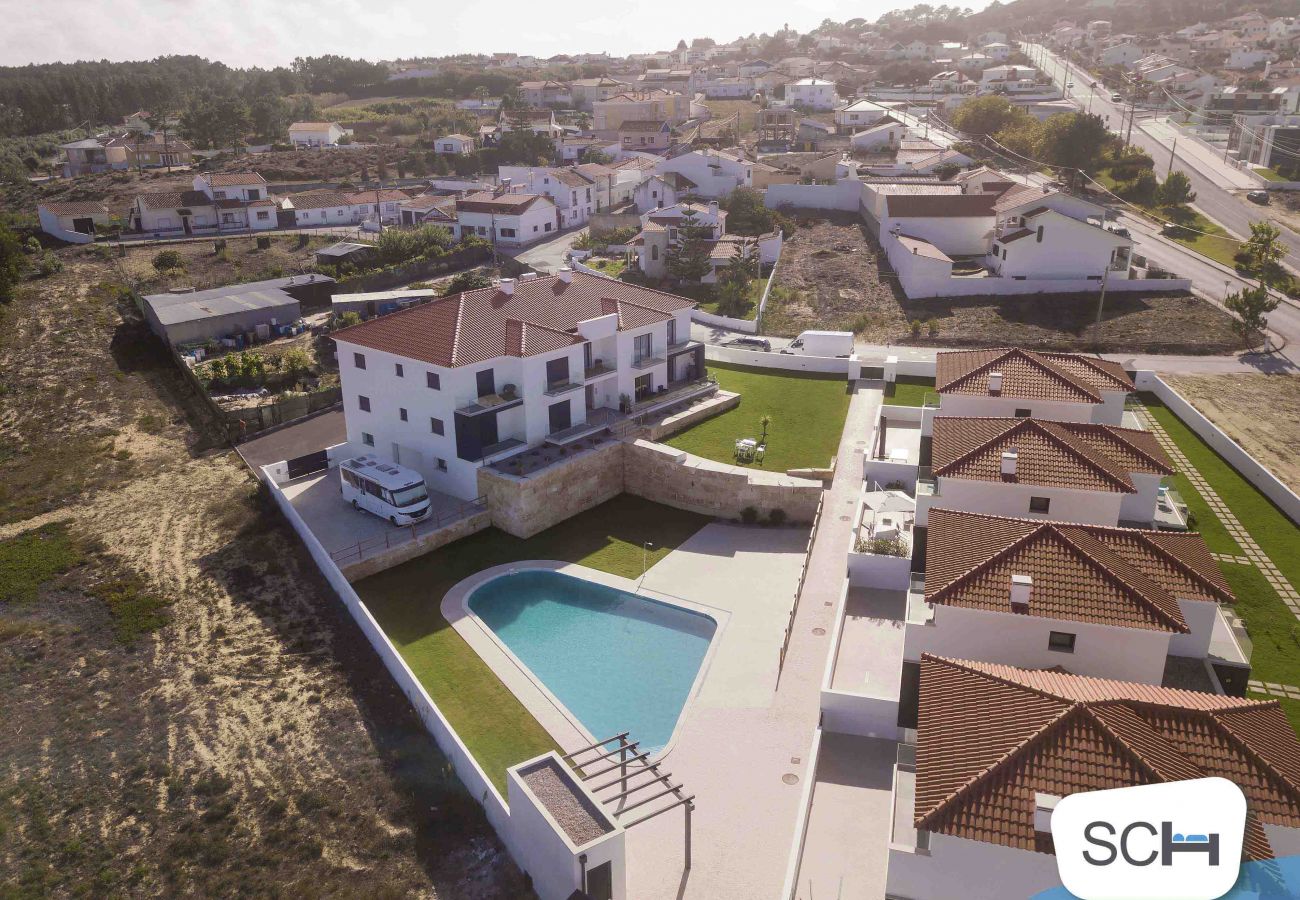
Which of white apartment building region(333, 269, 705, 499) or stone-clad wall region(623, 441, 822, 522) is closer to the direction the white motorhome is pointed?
the stone-clad wall

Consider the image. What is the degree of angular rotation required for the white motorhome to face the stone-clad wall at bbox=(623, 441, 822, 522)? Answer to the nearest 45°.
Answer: approximately 45° to its left

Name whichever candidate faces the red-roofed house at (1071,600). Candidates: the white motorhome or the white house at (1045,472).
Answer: the white motorhome

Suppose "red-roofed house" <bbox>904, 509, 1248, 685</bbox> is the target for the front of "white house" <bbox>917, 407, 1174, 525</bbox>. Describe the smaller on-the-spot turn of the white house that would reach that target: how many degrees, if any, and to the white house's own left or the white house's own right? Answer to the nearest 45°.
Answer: approximately 90° to the white house's own left

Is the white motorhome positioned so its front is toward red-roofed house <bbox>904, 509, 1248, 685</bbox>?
yes

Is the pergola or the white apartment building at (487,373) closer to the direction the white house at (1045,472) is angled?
the white apartment building

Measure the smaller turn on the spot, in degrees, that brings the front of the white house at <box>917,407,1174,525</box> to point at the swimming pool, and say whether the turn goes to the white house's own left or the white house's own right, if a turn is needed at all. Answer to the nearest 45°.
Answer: approximately 45° to the white house's own left

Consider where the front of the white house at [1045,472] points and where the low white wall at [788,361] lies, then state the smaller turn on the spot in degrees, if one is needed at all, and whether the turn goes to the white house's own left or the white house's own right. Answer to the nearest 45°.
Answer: approximately 45° to the white house's own right

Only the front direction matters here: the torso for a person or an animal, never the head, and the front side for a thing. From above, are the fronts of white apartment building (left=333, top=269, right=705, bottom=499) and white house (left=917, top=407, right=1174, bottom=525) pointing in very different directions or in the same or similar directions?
very different directions
